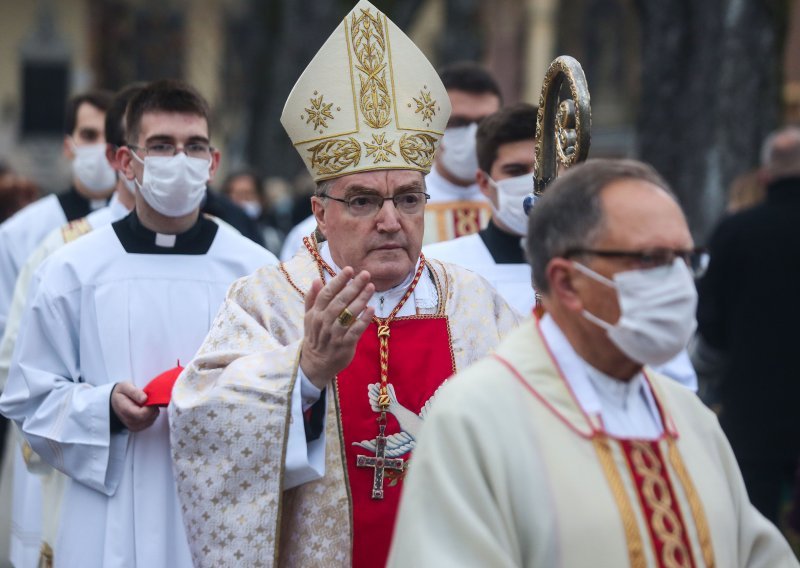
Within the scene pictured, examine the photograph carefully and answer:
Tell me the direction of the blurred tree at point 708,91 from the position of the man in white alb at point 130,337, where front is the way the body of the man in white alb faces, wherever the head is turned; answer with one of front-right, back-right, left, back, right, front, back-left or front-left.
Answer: back-left

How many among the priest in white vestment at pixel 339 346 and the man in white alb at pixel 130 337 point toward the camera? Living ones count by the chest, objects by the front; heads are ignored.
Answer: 2

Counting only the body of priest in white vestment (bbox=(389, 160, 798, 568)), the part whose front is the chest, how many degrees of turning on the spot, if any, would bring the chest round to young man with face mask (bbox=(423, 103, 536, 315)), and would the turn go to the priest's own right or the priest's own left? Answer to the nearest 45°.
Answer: approximately 135° to the priest's own left

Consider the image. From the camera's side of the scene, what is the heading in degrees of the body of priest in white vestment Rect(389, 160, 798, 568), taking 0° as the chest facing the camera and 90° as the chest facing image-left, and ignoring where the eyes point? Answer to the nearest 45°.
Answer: approximately 315°

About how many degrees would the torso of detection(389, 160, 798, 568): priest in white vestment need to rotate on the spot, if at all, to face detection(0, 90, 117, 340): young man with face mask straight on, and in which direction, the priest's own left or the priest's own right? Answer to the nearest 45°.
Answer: approximately 180°

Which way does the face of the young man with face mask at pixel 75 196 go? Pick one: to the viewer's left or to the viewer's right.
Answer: to the viewer's right

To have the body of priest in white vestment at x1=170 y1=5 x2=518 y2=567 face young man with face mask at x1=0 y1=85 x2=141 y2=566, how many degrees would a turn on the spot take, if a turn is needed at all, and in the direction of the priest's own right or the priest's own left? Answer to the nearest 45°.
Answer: approximately 135° to the priest's own right

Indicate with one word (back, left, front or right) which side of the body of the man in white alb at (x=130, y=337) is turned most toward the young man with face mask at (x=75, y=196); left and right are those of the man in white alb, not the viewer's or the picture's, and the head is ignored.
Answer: back

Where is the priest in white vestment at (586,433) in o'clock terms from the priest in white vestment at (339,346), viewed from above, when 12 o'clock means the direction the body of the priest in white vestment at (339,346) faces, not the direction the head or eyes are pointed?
the priest in white vestment at (586,433) is roughly at 11 o'clock from the priest in white vestment at (339,346).

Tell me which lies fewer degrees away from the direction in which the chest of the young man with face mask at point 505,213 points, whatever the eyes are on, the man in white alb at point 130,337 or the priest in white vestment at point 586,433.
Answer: the priest in white vestment
